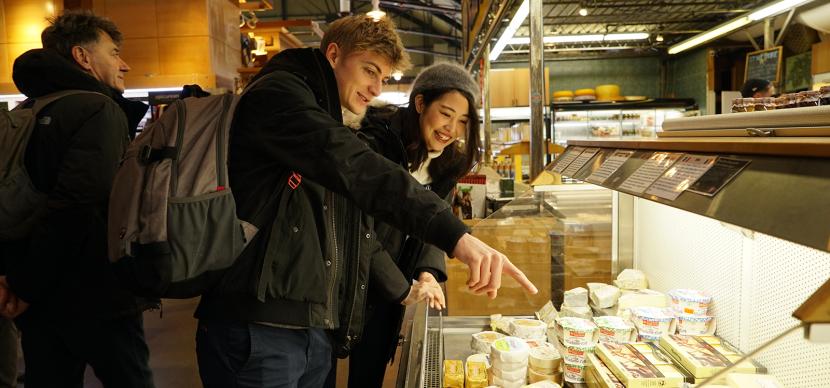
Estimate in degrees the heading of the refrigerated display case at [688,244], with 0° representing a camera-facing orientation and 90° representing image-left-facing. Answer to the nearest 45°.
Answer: approximately 45°

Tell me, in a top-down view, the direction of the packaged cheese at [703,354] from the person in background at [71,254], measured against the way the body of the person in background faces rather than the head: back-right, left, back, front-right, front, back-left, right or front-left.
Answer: front-right

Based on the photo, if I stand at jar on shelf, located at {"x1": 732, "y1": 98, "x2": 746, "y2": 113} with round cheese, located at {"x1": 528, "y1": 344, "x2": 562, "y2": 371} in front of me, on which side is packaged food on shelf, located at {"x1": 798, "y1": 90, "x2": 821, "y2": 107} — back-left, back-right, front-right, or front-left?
back-left

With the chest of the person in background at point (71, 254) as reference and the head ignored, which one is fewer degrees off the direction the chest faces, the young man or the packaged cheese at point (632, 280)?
the packaged cheese

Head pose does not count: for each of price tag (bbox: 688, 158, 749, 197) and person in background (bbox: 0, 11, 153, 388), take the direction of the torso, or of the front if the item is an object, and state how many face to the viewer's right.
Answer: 1

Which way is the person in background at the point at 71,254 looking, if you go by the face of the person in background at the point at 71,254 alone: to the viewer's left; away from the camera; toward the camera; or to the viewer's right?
to the viewer's right

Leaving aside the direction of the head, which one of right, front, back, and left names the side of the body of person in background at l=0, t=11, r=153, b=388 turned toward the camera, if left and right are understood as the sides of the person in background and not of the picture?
right

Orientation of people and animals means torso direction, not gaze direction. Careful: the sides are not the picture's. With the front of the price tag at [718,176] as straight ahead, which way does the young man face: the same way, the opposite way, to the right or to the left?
the opposite way

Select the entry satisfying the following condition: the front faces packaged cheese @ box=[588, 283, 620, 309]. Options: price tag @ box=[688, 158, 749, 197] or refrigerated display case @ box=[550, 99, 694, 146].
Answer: the refrigerated display case

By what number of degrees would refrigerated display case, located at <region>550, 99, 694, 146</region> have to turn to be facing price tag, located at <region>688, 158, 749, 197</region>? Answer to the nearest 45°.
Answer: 0° — it already faces it
